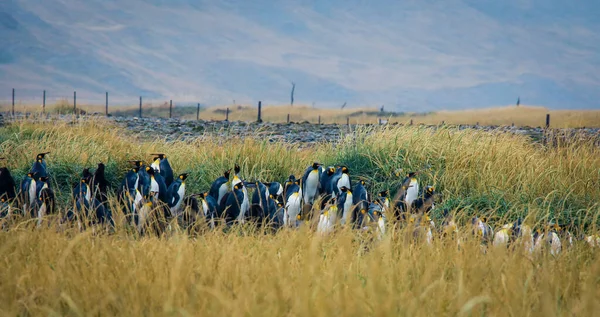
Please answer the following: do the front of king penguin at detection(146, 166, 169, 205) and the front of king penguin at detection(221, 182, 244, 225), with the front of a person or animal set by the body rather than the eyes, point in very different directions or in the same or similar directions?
very different directions

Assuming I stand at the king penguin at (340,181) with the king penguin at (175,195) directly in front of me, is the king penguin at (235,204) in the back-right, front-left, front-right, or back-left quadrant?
front-left

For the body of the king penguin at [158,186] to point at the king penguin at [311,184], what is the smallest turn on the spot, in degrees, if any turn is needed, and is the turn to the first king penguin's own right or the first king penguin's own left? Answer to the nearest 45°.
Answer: approximately 135° to the first king penguin's own left

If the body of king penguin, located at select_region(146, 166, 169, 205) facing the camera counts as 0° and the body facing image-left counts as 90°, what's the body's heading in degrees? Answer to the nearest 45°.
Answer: approximately 45°

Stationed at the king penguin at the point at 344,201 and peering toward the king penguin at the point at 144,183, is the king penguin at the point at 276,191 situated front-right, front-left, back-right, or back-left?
front-right
